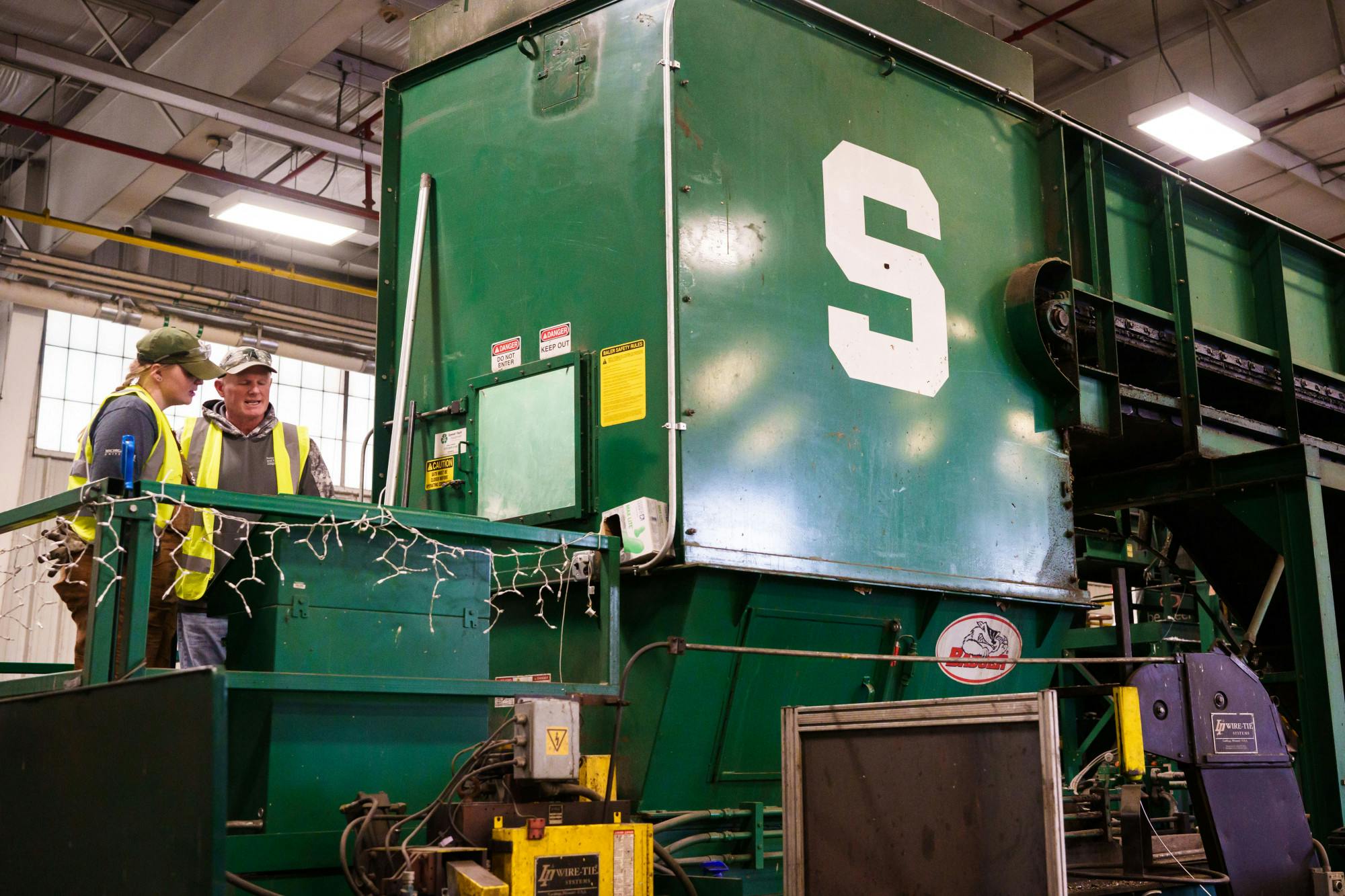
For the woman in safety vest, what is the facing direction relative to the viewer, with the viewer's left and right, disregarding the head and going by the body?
facing to the right of the viewer

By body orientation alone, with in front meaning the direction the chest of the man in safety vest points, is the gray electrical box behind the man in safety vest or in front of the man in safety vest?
in front

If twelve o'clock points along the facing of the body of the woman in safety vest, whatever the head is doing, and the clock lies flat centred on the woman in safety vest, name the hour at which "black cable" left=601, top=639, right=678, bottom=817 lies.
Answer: The black cable is roughly at 1 o'clock from the woman in safety vest.

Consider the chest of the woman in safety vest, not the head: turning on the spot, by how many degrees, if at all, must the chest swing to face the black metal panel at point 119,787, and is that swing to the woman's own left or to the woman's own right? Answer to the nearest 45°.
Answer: approximately 90° to the woman's own right

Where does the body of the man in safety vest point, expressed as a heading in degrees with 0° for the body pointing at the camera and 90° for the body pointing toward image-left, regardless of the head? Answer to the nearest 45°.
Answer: approximately 0°

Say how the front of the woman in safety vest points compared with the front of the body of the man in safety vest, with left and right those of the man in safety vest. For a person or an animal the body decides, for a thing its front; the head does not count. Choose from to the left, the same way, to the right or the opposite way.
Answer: to the left

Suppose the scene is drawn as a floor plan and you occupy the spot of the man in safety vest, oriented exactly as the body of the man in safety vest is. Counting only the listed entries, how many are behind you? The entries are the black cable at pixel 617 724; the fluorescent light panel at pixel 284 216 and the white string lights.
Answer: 1

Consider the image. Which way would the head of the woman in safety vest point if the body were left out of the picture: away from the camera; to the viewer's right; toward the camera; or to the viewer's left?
to the viewer's right

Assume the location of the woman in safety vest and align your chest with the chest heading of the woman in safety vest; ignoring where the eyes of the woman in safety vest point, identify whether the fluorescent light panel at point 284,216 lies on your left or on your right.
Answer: on your left

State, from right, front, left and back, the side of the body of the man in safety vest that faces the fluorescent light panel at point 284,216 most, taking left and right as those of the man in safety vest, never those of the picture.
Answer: back

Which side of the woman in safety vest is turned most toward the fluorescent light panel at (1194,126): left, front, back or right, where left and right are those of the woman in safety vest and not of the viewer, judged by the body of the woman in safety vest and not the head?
front

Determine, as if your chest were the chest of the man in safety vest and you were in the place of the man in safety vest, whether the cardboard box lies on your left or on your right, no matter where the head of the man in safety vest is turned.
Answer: on your left
